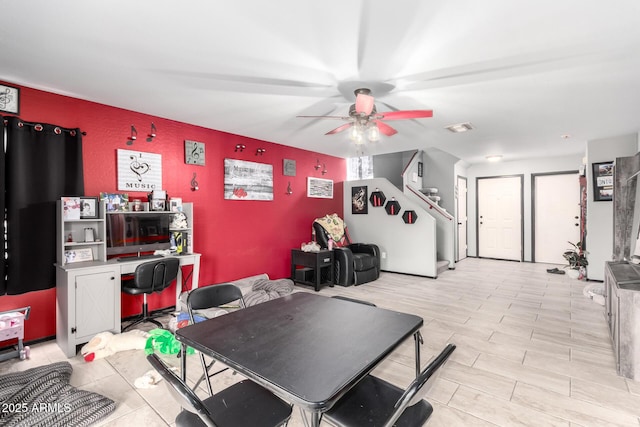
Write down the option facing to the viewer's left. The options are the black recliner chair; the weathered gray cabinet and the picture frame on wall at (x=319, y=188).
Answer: the weathered gray cabinet

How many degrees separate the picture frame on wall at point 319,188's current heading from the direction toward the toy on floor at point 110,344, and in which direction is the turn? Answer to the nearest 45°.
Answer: approximately 90° to its right

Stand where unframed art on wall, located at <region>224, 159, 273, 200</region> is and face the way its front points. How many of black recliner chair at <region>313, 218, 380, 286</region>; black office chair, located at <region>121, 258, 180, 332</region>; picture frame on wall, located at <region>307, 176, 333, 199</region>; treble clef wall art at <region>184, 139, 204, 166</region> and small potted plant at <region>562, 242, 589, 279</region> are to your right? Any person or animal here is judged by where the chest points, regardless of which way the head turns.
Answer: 2

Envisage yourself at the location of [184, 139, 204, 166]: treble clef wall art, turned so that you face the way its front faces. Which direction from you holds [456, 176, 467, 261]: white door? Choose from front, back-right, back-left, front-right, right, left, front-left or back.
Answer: front-left

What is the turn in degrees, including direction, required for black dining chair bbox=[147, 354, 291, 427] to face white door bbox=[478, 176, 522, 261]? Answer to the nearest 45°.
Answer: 0° — it already faces it

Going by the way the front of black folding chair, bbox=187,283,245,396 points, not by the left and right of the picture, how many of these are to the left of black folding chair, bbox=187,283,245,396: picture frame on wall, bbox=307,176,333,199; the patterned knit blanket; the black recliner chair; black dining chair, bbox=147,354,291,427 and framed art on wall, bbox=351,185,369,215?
3

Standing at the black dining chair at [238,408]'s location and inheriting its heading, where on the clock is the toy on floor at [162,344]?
The toy on floor is roughly at 10 o'clock from the black dining chair.

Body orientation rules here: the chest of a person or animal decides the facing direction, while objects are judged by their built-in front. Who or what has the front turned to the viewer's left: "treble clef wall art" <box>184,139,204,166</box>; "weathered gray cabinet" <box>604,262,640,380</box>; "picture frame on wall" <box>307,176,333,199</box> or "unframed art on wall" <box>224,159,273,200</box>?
the weathered gray cabinet

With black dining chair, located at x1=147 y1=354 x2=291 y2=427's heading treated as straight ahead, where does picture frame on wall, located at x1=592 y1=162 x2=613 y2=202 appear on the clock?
The picture frame on wall is roughly at 1 o'clock from the black dining chair.

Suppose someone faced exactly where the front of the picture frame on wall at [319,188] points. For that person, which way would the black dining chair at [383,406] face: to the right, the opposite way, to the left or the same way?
the opposite way

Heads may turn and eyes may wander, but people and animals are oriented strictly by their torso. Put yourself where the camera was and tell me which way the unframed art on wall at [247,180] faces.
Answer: facing the viewer and to the right of the viewer

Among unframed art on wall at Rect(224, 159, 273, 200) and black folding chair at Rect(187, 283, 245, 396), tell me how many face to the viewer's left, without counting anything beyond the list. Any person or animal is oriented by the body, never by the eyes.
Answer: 0

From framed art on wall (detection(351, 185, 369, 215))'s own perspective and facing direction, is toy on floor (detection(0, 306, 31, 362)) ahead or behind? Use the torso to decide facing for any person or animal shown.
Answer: ahead
